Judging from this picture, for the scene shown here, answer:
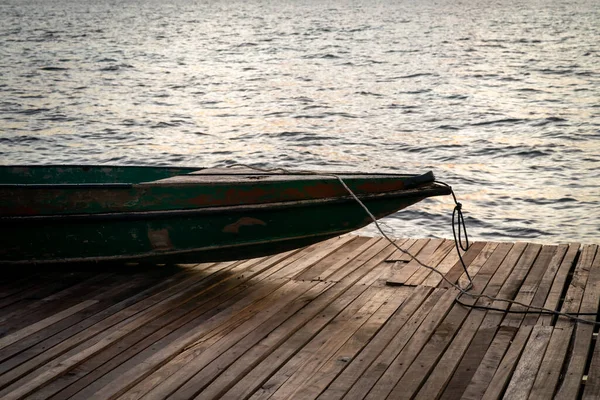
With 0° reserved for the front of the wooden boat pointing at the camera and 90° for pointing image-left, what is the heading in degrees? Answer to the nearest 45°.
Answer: approximately 270°
